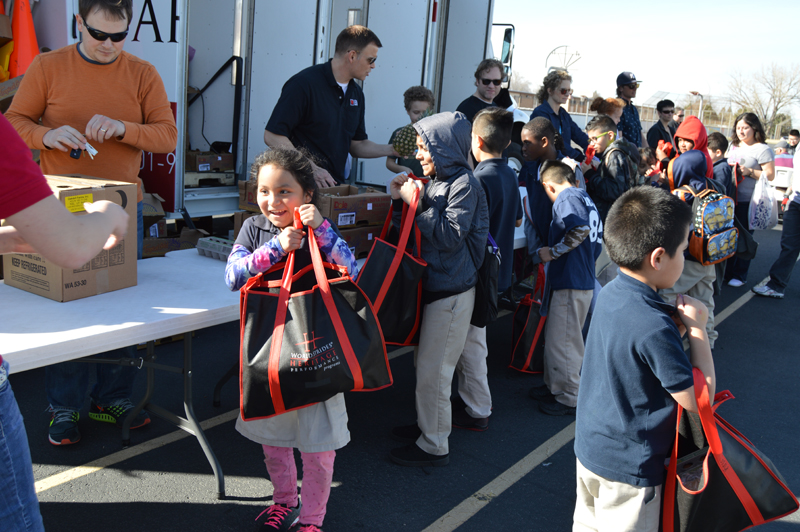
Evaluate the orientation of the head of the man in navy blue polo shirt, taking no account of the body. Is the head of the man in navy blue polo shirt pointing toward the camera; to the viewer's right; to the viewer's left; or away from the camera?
to the viewer's right

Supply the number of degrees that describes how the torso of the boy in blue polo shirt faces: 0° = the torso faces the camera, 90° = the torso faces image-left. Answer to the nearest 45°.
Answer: approximately 225°

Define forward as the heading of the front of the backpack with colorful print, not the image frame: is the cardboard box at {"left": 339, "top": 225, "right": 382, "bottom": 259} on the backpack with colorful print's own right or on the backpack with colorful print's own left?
on the backpack with colorful print's own right

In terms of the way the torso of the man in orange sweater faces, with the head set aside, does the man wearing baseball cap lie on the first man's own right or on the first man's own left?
on the first man's own left

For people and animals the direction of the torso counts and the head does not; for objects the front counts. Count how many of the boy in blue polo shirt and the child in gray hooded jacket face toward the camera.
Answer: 0

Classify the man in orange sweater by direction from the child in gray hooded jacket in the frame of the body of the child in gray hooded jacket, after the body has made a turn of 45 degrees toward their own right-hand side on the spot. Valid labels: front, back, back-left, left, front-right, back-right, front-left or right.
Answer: front-left

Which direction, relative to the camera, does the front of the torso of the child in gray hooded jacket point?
to the viewer's left

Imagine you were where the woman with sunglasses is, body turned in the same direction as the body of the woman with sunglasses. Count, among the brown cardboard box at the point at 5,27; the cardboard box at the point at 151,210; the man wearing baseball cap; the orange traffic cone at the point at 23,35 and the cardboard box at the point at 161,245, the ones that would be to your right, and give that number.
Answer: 4

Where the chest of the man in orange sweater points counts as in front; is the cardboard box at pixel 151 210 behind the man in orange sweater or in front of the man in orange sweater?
behind

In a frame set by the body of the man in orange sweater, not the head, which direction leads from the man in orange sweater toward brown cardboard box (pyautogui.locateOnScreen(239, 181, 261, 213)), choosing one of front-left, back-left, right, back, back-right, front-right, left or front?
left

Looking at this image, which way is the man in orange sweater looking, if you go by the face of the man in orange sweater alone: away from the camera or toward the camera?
toward the camera

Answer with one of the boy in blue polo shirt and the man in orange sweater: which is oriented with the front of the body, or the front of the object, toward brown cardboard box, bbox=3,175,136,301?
the man in orange sweater

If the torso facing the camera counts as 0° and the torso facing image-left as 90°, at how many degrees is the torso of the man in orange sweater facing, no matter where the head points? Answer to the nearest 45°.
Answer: approximately 0°
